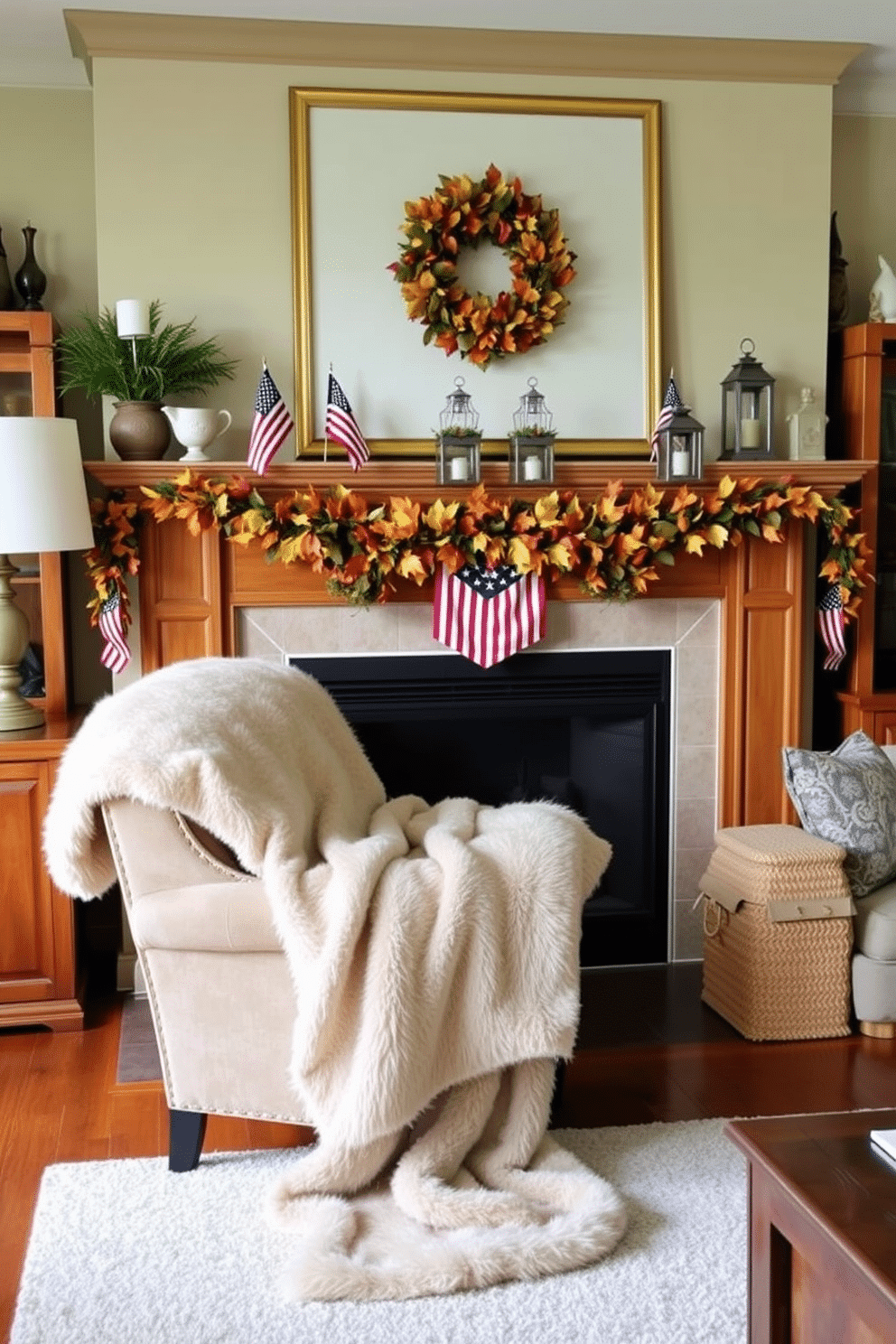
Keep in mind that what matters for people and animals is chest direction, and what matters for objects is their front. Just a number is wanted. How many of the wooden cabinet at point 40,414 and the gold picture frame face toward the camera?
2

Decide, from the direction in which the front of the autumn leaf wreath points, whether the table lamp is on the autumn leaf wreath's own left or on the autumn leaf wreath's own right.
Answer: on the autumn leaf wreath's own right

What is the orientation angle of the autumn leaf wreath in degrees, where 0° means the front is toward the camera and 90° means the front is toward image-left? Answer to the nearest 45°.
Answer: approximately 0°

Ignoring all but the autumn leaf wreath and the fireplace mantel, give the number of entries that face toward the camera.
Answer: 2

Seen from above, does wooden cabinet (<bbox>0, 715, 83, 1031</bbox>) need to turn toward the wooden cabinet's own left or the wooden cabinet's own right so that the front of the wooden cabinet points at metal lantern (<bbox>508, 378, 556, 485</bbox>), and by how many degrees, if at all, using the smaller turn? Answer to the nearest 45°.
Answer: approximately 90° to the wooden cabinet's own left

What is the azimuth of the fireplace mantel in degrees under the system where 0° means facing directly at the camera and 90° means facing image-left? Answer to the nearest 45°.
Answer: approximately 0°

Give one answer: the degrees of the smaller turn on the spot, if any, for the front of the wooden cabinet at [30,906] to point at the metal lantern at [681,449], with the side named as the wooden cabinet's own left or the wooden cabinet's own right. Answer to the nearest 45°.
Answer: approximately 90° to the wooden cabinet's own left
